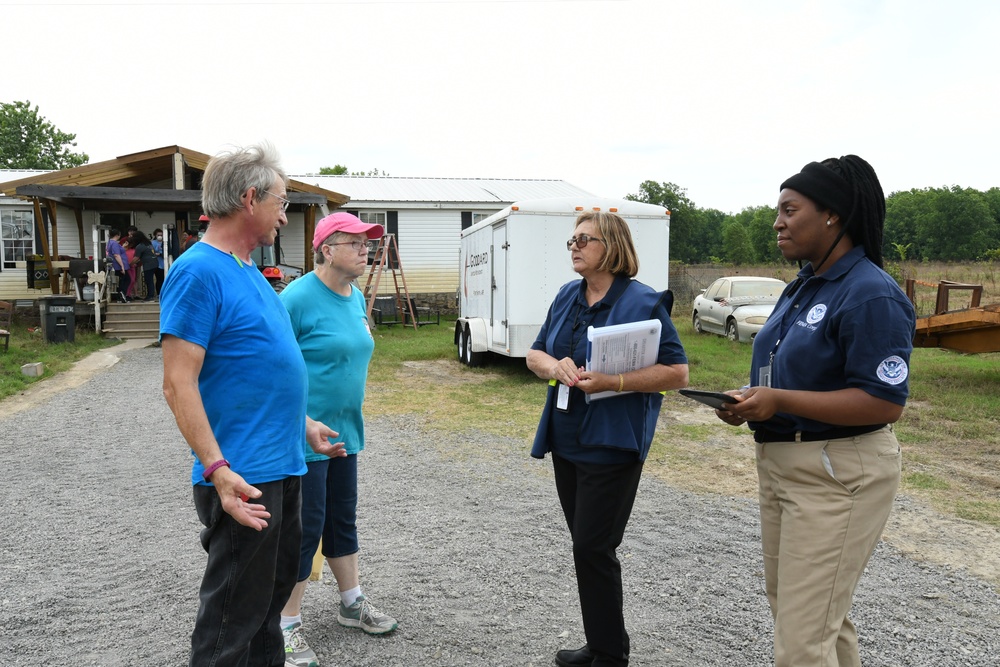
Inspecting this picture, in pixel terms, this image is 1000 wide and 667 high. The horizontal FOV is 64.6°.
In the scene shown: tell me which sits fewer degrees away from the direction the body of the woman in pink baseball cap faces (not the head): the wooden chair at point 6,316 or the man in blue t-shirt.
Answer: the man in blue t-shirt

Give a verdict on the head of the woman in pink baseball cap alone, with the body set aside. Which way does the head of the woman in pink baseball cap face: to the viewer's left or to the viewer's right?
to the viewer's right

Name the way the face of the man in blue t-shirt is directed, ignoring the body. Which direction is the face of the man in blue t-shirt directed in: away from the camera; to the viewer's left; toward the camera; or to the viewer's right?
to the viewer's right

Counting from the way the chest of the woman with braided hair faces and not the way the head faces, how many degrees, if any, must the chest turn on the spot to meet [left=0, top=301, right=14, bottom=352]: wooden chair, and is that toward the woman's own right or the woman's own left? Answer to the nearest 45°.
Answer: approximately 45° to the woman's own right

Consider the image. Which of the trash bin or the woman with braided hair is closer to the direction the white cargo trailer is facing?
the woman with braided hair

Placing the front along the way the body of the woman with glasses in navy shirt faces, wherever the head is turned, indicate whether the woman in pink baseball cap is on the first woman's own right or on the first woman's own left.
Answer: on the first woman's own right

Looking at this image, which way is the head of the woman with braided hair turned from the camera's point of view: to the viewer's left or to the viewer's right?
to the viewer's left

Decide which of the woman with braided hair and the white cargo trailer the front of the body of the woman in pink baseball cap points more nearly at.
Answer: the woman with braided hair

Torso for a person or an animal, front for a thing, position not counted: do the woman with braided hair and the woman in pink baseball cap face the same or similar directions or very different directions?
very different directions

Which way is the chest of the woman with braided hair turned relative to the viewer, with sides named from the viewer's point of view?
facing to the left of the viewer
